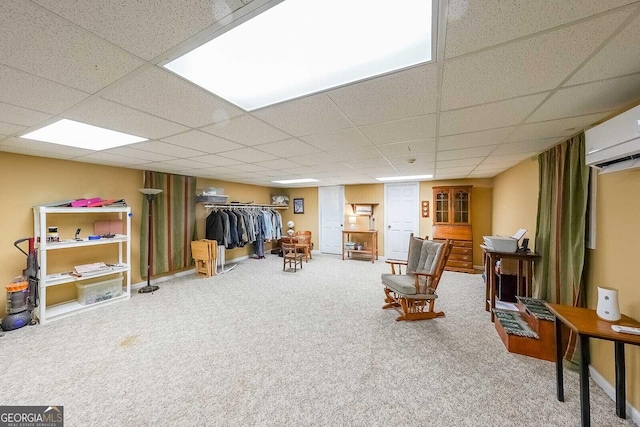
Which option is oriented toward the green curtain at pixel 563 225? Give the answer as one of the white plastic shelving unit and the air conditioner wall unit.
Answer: the white plastic shelving unit

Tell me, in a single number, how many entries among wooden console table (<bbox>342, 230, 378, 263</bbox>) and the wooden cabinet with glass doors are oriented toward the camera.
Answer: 2

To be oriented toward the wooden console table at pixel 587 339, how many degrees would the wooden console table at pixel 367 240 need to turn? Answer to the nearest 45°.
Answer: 0° — it already faces it

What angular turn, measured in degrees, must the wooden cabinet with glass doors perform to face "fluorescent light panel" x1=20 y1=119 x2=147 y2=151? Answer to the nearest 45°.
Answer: approximately 45° to its right

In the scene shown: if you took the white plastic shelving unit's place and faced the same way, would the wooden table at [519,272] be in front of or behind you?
in front

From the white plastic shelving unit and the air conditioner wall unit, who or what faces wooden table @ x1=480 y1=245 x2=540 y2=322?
the white plastic shelving unit

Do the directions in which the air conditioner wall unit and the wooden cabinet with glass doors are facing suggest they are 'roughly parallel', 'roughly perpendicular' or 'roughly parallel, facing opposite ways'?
roughly perpendicular

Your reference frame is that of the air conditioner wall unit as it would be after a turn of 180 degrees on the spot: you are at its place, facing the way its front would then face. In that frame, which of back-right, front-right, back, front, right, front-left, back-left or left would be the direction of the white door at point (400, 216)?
left

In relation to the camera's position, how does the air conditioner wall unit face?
facing the viewer and to the left of the viewer

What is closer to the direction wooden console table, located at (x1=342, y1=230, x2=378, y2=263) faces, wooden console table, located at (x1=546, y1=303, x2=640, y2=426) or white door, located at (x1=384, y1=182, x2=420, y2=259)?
the wooden console table

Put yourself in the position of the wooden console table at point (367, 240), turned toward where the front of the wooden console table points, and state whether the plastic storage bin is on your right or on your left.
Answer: on your right

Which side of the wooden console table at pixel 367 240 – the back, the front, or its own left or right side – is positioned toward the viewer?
front

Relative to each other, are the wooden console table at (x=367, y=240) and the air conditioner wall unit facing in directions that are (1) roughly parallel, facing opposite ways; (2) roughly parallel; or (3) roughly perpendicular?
roughly perpendicular

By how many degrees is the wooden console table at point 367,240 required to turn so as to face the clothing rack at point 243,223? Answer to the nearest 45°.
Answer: approximately 90° to its right

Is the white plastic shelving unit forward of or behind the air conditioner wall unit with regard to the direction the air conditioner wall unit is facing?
forward

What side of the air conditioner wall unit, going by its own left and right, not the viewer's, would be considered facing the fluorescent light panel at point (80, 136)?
front

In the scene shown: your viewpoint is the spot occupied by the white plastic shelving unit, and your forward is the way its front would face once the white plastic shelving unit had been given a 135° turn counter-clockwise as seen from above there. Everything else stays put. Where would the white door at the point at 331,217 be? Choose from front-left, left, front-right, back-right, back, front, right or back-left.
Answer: right

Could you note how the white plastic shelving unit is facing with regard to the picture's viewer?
facing the viewer and to the right of the viewer
